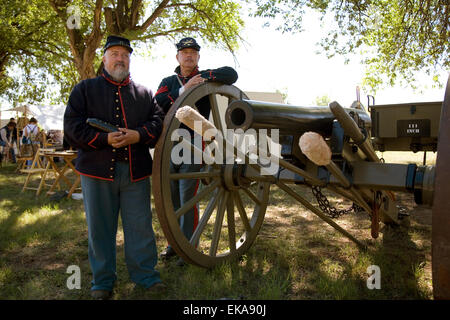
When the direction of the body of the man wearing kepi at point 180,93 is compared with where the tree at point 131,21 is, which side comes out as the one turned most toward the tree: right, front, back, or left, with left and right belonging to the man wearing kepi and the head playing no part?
back

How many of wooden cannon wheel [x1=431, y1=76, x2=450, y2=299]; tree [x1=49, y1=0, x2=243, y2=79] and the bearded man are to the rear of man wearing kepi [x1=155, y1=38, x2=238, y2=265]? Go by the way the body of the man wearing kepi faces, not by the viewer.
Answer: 1

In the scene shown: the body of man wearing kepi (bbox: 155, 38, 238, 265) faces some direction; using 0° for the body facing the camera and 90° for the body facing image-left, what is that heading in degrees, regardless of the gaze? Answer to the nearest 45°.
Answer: approximately 0°

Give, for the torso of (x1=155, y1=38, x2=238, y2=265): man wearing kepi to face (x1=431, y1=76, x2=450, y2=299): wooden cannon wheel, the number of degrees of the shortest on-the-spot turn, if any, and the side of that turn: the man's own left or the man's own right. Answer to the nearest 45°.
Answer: approximately 45° to the man's own left

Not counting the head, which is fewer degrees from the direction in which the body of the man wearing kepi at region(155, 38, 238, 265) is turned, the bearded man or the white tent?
the bearded man

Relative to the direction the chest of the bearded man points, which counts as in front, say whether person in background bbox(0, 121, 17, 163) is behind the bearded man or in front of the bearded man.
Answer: behind

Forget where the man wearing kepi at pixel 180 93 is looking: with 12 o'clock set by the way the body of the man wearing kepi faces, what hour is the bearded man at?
The bearded man is roughly at 1 o'clock from the man wearing kepi.

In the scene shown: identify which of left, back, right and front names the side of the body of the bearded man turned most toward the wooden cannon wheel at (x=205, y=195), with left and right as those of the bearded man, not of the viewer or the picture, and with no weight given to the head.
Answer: left

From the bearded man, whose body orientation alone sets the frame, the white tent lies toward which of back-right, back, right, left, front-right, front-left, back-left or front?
back
